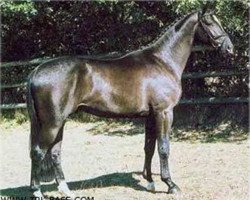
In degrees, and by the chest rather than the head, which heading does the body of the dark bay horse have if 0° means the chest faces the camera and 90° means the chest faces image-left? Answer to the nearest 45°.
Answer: approximately 270°
